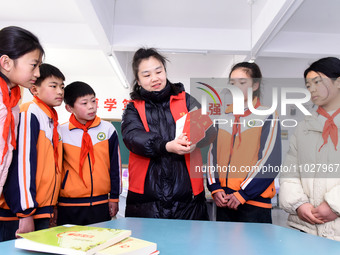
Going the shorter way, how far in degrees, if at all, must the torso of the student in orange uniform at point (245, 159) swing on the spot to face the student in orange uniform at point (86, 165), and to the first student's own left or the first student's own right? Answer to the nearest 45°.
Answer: approximately 45° to the first student's own right

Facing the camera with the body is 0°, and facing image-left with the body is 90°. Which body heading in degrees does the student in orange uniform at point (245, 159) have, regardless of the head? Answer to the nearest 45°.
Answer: approximately 45°

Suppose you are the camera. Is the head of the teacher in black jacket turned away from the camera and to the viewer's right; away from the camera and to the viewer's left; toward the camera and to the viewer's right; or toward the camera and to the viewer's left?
toward the camera and to the viewer's right
